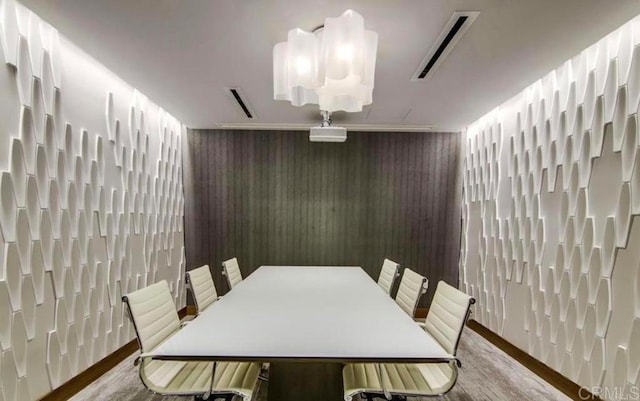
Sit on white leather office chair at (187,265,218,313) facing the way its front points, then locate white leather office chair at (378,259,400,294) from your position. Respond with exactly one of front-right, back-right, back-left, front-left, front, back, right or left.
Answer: front-left

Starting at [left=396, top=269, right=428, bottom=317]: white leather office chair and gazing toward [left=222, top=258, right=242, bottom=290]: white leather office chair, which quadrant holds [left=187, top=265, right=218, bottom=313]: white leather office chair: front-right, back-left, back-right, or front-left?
front-left

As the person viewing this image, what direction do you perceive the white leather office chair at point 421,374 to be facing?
facing the viewer and to the left of the viewer

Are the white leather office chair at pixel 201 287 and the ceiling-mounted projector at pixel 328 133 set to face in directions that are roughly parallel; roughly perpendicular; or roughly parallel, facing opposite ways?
roughly perpendicular

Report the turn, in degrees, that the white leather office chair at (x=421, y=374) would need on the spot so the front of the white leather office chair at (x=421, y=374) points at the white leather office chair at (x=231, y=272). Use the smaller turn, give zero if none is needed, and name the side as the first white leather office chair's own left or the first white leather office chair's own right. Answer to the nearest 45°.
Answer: approximately 90° to the first white leather office chair's own right

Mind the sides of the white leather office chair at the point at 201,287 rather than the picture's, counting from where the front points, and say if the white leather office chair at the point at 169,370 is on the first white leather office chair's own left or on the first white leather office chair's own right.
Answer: on the first white leather office chair's own right

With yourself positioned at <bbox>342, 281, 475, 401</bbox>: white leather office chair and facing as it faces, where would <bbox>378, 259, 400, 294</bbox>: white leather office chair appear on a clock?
<bbox>378, 259, 400, 294</bbox>: white leather office chair is roughly at 4 o'clock from <bbox>342, 281, 475, 401</bbox>: white leather office chair.

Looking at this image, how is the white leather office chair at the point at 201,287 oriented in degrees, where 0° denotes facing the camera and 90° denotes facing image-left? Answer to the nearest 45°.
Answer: approximately 315°

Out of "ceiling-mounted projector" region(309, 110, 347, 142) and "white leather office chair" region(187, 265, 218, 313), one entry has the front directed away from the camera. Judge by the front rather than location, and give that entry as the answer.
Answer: the ceiling-mounted projector

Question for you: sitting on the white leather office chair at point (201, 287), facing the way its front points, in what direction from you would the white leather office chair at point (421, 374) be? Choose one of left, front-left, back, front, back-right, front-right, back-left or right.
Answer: front

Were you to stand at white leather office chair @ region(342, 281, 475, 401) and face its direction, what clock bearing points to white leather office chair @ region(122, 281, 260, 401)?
white leather office chair @ region(122, 281, 260, 401) is roughly at 1 o'clock from white leather office chair @ region(342, 281, 475, 401).
